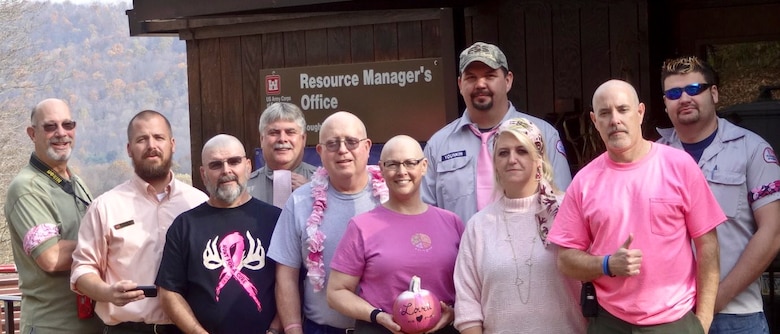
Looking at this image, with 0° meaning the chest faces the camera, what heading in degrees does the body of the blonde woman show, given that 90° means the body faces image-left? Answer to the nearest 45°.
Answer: approximately 0°

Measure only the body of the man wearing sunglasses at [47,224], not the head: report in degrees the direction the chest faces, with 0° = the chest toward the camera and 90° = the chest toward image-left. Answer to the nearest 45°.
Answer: approximately 315°

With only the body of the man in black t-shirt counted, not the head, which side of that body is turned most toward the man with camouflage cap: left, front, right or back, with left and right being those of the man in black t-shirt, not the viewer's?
left
